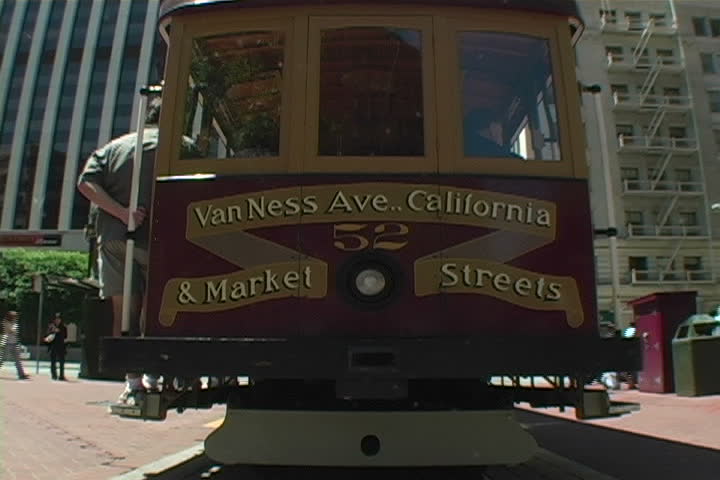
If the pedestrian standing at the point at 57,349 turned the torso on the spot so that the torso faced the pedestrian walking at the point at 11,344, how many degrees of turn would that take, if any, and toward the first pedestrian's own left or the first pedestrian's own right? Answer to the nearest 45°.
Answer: approximately 90° to the first pedestrian's own right

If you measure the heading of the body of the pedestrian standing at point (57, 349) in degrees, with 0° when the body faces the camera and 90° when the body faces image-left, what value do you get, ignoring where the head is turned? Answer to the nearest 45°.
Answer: approximately 0°

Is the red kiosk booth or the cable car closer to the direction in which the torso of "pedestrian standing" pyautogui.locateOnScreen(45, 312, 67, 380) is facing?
the cable car

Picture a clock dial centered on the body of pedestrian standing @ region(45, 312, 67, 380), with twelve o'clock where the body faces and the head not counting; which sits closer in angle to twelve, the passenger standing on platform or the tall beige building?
the passenger standing on platform

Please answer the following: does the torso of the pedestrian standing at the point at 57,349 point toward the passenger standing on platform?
yes
